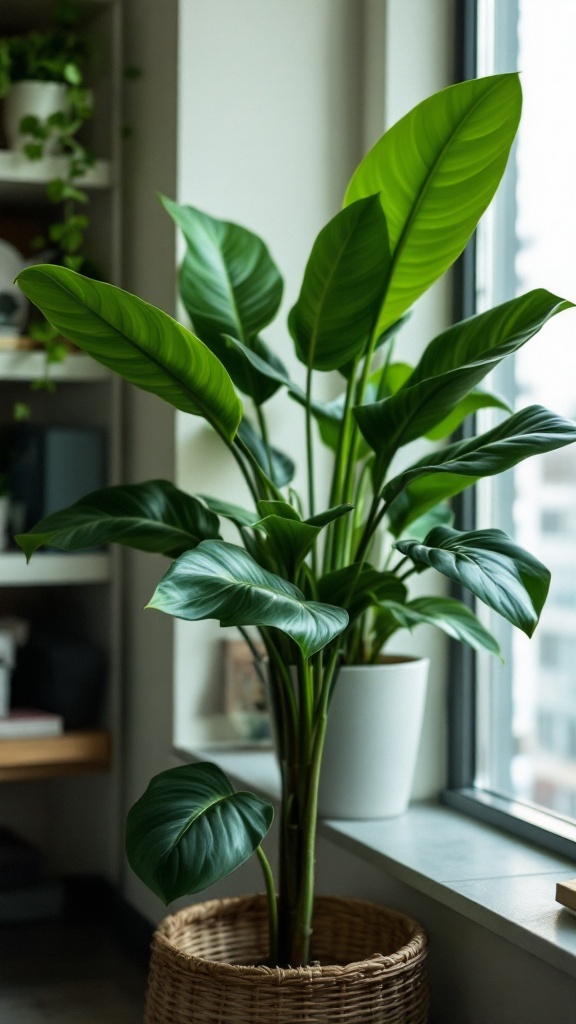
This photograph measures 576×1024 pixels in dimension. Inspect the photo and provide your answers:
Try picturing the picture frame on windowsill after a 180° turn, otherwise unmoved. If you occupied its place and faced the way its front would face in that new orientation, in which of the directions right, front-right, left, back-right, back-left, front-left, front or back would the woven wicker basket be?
back

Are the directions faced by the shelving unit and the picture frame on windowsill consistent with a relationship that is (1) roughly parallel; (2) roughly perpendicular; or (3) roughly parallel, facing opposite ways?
roughly parallel

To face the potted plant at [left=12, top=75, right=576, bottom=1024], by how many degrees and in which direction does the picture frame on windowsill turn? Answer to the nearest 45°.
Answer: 0° — it already faces it

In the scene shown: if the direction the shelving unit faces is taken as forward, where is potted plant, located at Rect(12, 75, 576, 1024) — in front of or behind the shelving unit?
in front

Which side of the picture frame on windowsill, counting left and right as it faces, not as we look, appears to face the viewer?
front

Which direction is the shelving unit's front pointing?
toward the camera

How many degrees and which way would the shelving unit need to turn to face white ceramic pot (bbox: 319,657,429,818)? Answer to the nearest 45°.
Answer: approximately 45° to its left
